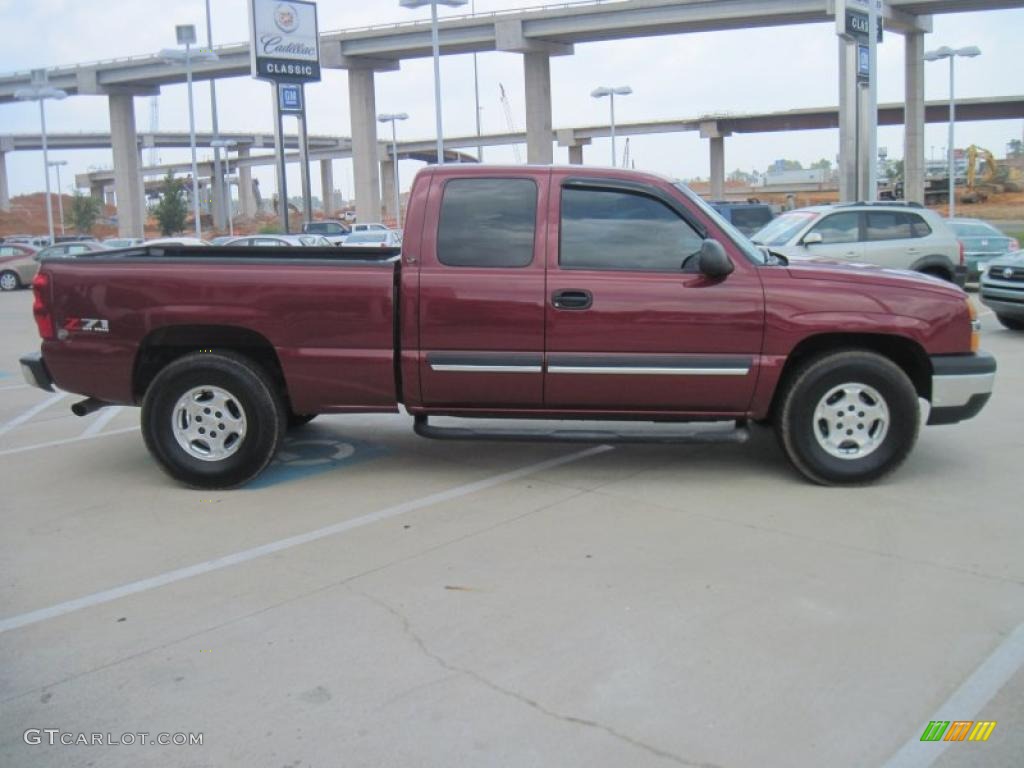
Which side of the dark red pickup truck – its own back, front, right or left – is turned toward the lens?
right

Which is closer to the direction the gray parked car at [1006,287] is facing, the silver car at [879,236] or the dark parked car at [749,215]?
the silver car

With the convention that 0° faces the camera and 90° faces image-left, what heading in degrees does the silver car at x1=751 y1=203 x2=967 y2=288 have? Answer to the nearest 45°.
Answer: approximately 45°

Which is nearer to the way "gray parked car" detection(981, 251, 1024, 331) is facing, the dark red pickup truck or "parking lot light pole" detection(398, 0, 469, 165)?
the dark red pickup truck

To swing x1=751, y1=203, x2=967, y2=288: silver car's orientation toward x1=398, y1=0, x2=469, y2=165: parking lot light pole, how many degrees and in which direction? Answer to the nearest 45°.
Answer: approximately 90° to its right

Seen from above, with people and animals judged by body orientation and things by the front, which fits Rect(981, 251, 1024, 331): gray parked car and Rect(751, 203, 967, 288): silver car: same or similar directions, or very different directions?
same or similar directions

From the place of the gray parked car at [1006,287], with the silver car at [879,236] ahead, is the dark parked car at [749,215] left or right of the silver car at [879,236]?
right

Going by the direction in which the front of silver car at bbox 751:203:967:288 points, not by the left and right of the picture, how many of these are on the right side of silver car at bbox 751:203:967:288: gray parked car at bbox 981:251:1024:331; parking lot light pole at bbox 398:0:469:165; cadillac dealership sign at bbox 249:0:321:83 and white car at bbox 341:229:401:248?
3

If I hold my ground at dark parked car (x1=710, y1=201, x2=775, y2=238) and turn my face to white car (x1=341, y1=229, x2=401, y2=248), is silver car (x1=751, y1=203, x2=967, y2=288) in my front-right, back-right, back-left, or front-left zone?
back-left

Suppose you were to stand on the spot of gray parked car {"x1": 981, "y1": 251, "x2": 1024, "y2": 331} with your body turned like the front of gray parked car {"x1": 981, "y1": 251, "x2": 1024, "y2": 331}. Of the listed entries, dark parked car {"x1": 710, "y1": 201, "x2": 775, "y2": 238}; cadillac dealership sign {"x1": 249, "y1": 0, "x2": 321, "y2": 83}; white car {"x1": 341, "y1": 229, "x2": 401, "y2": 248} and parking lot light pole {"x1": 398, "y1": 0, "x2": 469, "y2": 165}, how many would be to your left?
0

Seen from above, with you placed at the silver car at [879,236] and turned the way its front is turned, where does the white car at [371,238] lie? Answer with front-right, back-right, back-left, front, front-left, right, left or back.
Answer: right

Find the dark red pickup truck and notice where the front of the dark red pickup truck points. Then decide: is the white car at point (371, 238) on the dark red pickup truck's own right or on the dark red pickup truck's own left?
on the dark red pickup truck's own left

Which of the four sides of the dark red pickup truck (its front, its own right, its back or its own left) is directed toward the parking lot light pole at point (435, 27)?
left

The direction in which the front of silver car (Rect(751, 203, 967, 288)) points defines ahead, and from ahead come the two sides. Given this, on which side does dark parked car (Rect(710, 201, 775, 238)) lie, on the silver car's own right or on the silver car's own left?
on the silver car's own right

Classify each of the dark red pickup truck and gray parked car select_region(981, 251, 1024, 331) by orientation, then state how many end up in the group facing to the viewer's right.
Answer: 1

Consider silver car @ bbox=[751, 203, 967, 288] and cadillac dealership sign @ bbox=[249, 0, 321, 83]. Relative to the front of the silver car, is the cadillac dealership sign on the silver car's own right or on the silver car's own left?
on the silver car's own right

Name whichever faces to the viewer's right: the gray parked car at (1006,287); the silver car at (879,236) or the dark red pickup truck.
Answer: the dark red pickup truck

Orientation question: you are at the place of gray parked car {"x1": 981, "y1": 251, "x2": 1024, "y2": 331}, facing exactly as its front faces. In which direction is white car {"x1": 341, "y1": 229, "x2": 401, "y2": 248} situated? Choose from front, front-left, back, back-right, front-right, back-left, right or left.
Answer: right
